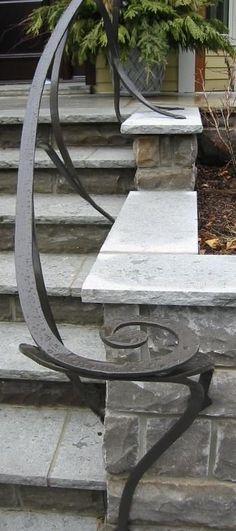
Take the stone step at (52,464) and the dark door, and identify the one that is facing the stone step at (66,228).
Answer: the dark door

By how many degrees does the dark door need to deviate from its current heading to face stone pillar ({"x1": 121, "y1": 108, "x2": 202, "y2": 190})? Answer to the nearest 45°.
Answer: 0° — it already faces it

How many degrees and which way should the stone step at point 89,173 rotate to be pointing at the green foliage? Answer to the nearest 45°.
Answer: approximately 180°

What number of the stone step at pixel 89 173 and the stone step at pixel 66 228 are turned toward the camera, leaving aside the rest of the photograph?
2

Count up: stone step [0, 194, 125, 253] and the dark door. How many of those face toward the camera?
2

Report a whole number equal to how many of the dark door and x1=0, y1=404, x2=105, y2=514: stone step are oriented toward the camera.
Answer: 2

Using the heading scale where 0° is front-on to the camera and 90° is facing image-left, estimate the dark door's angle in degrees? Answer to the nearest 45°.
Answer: approximately 0°

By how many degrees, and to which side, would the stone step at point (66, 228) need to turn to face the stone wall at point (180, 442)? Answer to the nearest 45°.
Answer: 0° — it already faces it

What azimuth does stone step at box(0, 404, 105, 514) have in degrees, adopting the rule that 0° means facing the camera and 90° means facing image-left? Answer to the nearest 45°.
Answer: approximately 0°

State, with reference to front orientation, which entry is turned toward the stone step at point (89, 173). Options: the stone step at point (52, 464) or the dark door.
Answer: the dark door
